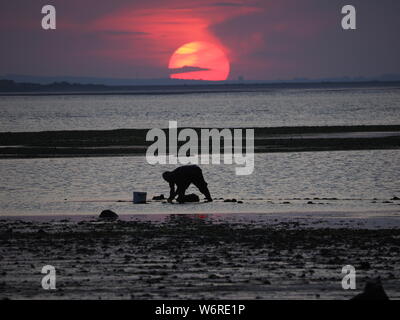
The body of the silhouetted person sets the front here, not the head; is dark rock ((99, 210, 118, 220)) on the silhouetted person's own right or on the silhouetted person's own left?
on the silhouetted person's own left

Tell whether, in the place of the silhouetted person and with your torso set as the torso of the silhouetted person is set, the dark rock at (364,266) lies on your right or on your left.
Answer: on your left

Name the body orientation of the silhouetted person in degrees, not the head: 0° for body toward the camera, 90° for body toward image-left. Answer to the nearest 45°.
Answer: approximately 90°
